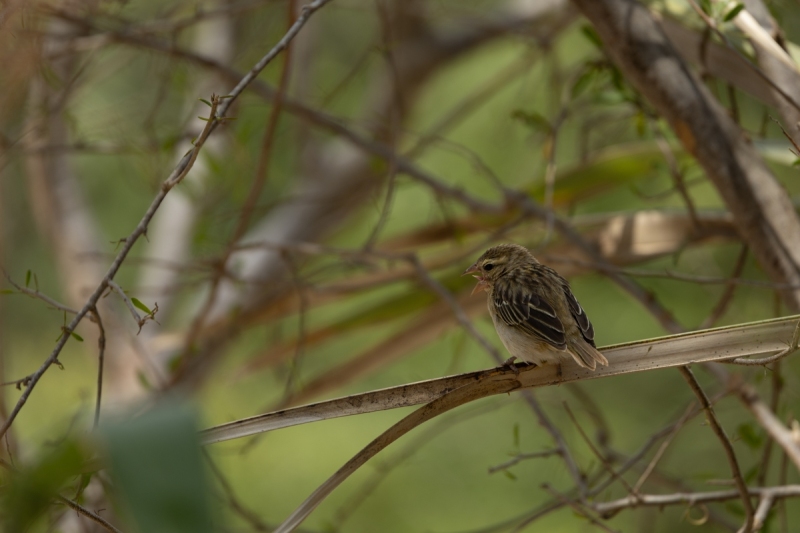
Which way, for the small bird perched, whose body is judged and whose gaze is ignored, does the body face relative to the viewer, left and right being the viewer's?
facing away from the viewer and to the left of the viewer
